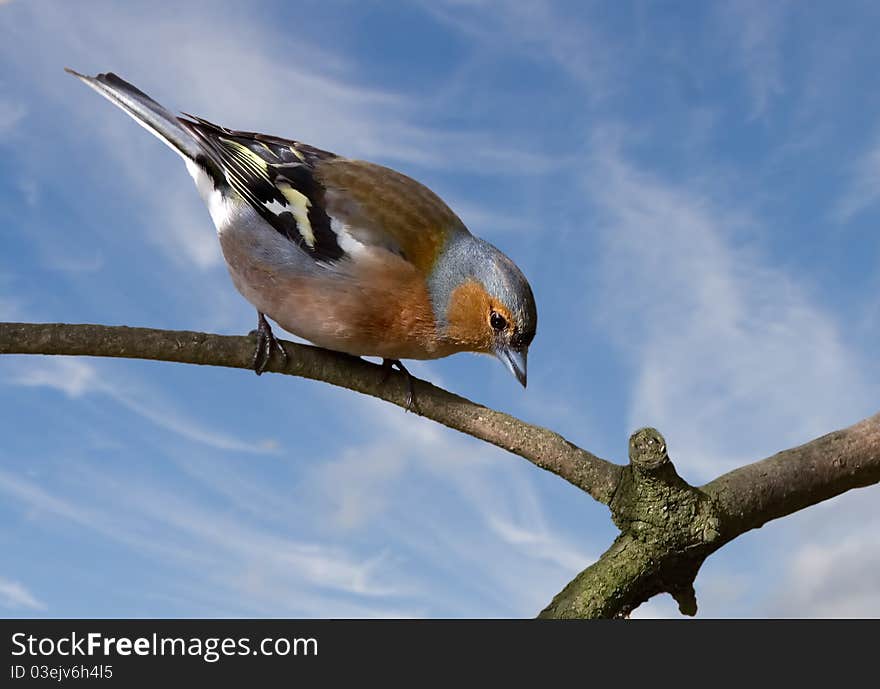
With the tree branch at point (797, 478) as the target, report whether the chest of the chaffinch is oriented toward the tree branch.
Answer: yes

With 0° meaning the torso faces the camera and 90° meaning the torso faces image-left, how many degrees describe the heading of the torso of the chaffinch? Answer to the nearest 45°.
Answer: approximately 270°
